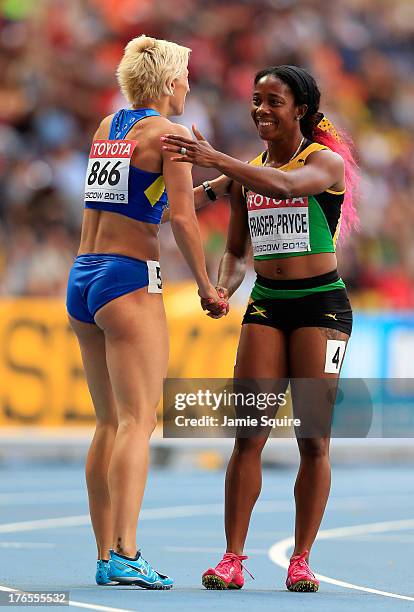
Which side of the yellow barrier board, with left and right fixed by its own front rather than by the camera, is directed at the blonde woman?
front

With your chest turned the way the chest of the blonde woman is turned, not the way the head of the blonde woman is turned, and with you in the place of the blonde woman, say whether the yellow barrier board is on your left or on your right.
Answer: on your left

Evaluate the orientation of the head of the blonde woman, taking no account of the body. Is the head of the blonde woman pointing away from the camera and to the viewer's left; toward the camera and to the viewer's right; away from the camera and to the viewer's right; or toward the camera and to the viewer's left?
away from the camera and to the viewer's right

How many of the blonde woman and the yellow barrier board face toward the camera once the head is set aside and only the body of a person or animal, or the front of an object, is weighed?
1

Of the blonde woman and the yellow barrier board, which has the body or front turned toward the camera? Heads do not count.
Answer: the yellow barrier board

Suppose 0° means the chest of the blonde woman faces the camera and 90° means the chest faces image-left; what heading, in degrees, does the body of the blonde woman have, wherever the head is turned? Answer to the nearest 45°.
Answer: approximately 225°

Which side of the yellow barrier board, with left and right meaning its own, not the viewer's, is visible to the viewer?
front
